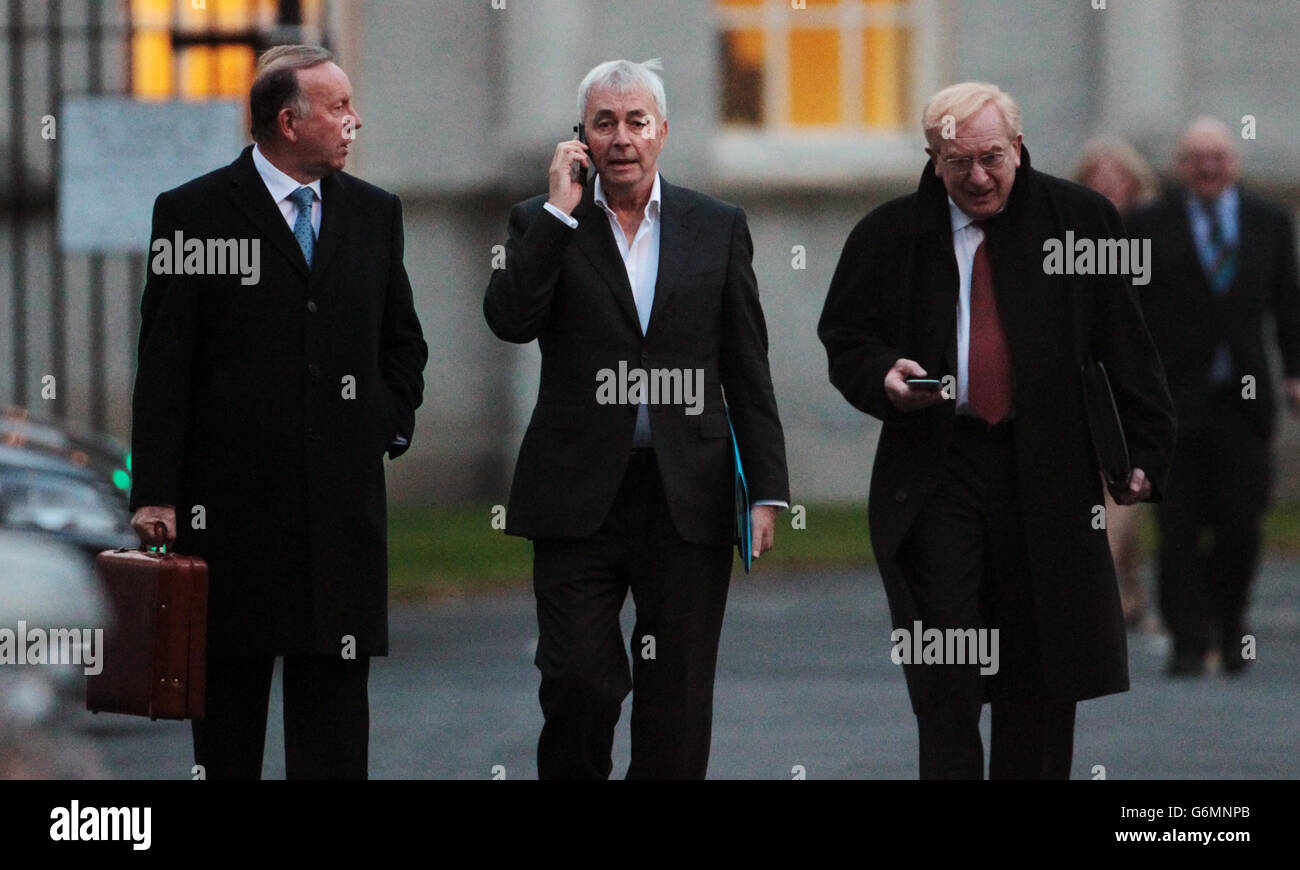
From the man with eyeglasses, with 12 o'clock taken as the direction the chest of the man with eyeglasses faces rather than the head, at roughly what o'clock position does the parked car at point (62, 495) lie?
The parked car is roughly at 4 o'clock from the man with eyeglasses.

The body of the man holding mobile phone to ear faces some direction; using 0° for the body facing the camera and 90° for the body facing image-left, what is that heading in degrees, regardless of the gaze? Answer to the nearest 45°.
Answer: approximately 0°

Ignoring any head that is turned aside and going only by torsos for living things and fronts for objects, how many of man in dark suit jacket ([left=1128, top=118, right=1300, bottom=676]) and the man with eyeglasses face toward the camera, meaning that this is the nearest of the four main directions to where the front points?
2

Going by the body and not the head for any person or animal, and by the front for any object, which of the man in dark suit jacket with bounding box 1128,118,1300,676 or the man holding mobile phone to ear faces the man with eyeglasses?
the man in dark suit jacket

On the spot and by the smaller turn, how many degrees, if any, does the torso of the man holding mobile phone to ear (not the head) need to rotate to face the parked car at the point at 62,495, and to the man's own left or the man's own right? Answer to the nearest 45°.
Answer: approximately 135° to the man's own right

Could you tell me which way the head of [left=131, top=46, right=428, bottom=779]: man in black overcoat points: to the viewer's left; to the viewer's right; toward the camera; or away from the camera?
to the viewer's right

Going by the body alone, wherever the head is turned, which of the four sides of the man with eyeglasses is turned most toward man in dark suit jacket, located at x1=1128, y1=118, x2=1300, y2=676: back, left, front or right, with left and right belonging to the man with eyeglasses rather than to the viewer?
back
